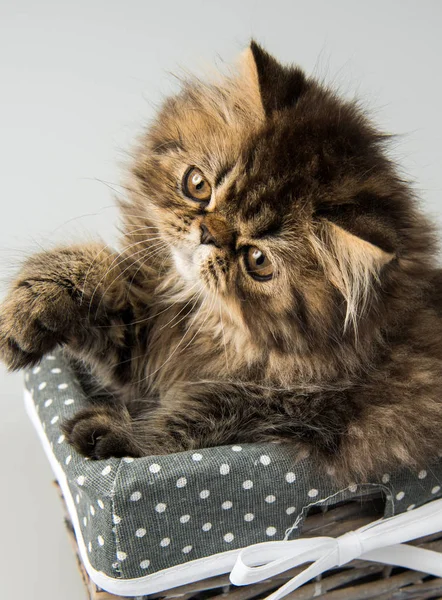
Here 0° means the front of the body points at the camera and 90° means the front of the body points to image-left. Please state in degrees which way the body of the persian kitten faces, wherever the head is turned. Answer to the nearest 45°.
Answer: approximately 45°
